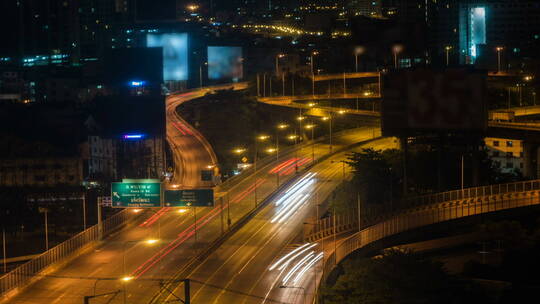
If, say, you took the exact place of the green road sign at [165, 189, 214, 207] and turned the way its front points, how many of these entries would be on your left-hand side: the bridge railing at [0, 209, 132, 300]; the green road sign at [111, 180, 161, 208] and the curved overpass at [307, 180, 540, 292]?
1

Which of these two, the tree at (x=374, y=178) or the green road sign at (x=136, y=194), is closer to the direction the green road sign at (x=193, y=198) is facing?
the green road sign

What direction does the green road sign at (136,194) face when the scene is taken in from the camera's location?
facing the viewer

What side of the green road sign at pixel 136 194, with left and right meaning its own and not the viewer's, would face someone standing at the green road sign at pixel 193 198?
left

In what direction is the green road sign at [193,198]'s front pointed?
toward the camera

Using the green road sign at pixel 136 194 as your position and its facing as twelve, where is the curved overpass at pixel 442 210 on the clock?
The curved overpass is roughly at 9 o'clock from the green road sign.

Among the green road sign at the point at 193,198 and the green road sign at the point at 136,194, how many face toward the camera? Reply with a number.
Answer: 2

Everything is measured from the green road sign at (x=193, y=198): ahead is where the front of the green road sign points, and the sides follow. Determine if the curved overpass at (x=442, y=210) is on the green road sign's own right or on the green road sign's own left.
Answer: on the green road sign's own left

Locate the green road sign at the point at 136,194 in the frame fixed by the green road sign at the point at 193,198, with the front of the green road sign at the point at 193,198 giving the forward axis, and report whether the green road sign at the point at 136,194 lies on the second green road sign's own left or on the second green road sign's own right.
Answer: on the second green road sign's own right

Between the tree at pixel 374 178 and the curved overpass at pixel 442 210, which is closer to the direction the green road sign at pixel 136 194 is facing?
the curved overpass

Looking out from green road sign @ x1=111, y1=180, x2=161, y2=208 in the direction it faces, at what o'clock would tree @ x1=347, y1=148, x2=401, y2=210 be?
The tree is roughly at 8 o'clock from the green road sign.
